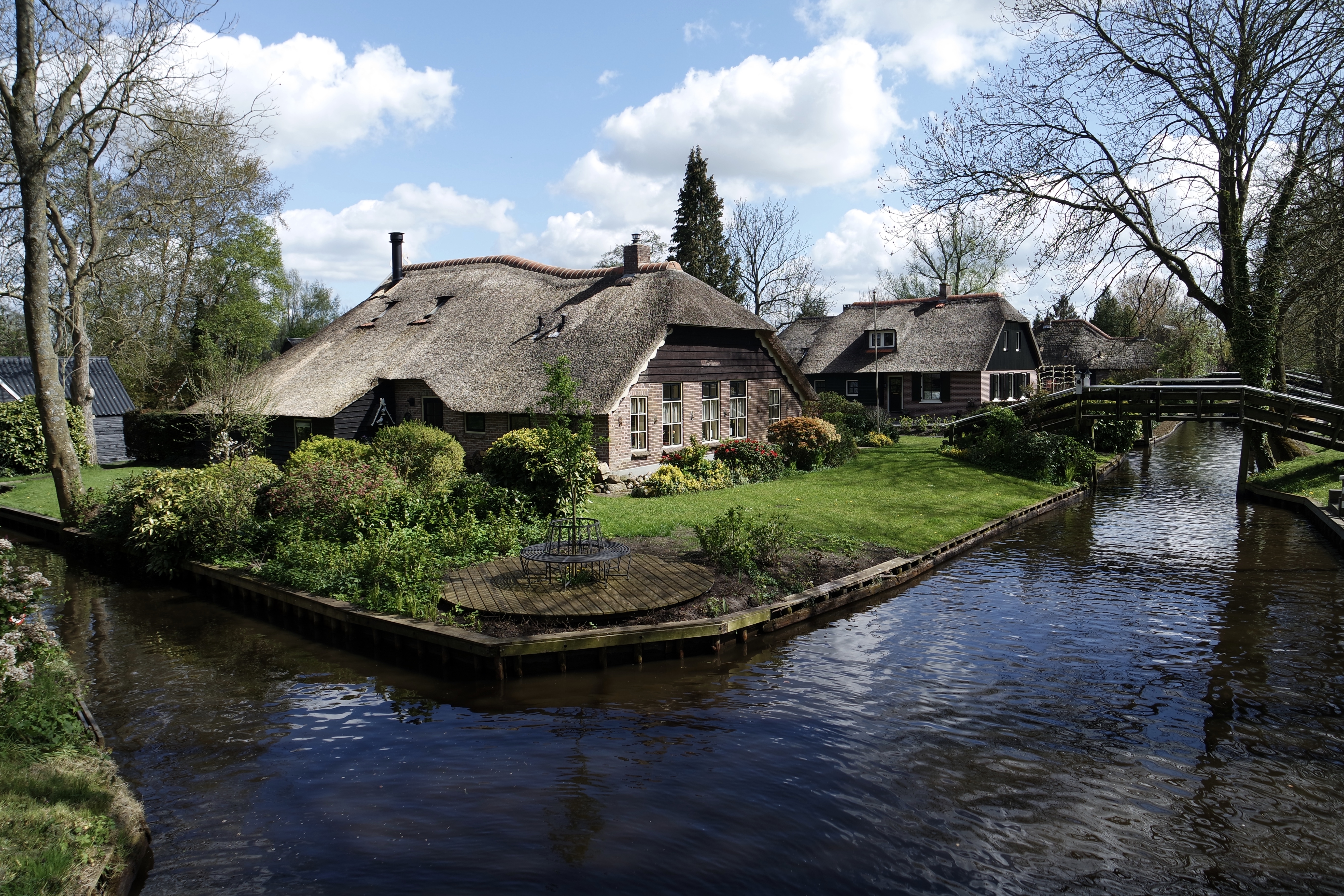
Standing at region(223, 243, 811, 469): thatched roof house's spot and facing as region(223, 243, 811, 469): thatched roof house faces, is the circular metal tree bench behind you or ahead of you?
ahead

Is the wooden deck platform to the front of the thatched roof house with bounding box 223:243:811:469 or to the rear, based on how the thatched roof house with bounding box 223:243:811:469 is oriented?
to the front

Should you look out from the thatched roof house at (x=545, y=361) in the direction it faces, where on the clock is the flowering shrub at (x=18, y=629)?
The flowering shrub is roughly at 2 o'clock from the thatched roof house.

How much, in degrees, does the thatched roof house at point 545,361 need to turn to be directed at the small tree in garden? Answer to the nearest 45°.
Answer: approximately 45° to its right

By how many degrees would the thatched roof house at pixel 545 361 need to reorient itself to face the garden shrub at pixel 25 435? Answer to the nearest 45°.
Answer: approximately 135° to its right

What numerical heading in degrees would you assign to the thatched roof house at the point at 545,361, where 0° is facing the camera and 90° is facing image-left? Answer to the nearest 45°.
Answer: approximately 315°

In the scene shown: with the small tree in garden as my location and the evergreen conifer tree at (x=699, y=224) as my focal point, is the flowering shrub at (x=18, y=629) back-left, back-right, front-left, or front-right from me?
back-left

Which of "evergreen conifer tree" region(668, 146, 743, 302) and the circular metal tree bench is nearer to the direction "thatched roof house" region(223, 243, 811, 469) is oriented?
the circular metal tree bench

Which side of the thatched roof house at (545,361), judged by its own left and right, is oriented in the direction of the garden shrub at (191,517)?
right

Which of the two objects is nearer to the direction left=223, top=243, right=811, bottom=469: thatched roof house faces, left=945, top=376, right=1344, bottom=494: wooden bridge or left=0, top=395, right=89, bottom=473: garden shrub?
the wooden bridge
